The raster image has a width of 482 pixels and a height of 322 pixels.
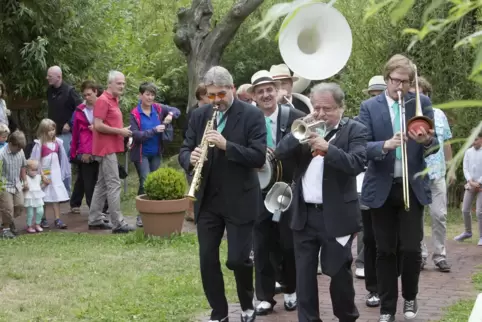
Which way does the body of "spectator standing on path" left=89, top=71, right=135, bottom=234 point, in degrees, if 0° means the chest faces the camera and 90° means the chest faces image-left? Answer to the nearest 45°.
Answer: approximately 270°

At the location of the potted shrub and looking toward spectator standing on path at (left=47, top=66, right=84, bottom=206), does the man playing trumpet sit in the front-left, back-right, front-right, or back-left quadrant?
back-left

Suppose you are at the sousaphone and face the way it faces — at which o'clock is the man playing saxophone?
The man playing saxophone is roughly at 1 o'clock from the sousaphone.

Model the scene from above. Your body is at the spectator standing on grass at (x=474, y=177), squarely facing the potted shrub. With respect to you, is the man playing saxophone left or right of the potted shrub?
left

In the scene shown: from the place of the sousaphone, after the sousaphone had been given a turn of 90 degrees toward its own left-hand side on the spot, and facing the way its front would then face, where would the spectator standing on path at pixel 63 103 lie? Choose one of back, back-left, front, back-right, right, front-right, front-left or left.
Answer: back-left

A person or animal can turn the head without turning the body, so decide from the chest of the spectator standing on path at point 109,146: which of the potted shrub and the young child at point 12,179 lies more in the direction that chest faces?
the potted shrub

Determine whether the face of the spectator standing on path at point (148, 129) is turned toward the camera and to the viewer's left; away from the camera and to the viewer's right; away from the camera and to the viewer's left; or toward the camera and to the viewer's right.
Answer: toward the camera and to the viewer's right

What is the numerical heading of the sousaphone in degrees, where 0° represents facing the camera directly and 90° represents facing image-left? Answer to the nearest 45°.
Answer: approximately 0°
